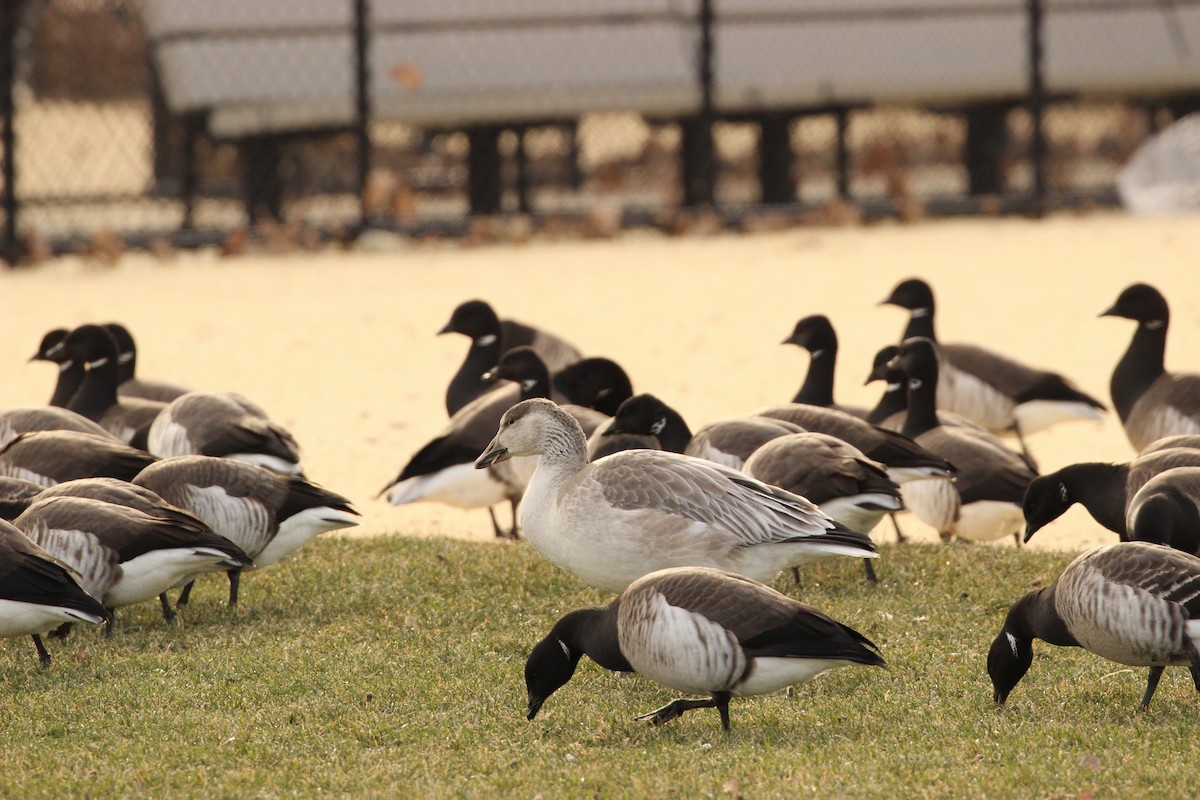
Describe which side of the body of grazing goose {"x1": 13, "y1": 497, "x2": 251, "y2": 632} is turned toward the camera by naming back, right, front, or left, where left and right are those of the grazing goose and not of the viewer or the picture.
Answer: left

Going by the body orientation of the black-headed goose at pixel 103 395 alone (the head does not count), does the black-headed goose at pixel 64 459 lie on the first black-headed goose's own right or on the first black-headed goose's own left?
on the first black-headed goose's own left

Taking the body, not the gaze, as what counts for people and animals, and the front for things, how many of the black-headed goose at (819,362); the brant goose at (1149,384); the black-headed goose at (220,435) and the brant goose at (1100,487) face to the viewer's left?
4

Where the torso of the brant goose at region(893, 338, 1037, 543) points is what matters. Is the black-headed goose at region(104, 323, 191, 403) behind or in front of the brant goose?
in front

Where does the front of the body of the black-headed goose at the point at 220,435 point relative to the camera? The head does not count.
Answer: to the viewer's left

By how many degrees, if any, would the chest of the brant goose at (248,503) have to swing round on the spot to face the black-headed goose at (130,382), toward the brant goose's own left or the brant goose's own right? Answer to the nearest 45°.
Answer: approximately 90° to the brant goose's own right

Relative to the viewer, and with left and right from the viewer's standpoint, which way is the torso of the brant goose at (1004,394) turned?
facing to the left of the viewer

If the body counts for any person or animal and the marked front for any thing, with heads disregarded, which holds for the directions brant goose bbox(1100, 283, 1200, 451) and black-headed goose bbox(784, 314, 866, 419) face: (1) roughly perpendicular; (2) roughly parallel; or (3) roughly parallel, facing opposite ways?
roughly parallel

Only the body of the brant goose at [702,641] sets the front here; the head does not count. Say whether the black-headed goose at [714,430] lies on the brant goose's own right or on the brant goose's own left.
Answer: on the brant goose's own right

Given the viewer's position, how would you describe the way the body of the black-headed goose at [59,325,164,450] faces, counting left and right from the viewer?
facing to the left of the viewer

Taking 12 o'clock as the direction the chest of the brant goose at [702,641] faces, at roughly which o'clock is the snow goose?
The snow goose is roughly at 3 o'clock from the brant goose.

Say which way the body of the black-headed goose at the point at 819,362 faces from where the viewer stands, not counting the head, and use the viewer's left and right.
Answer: facing to the left of the viewer

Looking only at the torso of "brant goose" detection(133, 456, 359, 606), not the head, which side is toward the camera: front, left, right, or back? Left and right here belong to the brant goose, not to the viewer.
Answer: left

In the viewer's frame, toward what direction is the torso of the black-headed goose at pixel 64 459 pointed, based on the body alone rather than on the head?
to the viewer's left

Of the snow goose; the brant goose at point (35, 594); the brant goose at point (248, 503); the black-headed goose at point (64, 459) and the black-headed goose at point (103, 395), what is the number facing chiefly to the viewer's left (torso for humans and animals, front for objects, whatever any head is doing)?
5
